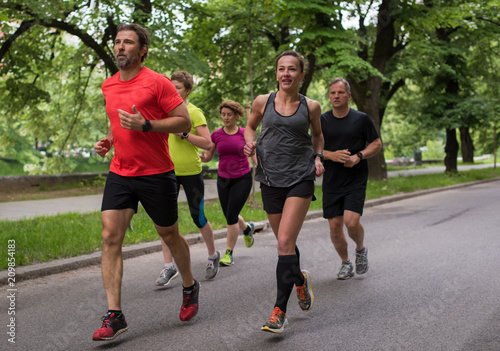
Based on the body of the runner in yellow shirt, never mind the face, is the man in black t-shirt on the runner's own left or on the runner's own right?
on the runner's own left

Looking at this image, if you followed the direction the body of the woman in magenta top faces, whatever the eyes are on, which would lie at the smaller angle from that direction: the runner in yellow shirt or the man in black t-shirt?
the runner in yellow shirt

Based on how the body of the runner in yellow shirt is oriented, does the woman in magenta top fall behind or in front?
behind

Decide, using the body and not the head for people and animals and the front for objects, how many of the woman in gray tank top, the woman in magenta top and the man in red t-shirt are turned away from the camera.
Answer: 0

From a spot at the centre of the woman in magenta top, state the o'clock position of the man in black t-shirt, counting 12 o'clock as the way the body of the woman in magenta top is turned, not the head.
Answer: The man in black t-shirt is roughly at 9 o'clock from the woman in magenta top.

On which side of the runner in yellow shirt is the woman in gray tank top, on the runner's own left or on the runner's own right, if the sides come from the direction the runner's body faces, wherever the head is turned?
on the runner's own left

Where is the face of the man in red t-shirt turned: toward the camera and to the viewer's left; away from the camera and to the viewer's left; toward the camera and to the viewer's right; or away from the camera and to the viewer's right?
toward the camera and to the viewer's left

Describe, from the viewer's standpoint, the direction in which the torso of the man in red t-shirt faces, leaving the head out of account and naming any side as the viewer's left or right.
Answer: facing the viewer and to the left of the viewer

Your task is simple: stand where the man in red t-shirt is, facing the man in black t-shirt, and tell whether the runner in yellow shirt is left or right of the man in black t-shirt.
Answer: left

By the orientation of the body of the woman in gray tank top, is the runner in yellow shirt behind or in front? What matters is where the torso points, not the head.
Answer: behind

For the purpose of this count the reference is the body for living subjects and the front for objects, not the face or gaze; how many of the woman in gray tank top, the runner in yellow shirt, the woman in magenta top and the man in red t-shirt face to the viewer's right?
0

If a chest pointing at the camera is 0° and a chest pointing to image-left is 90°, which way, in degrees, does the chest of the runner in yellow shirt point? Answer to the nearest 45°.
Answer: approximately 45°

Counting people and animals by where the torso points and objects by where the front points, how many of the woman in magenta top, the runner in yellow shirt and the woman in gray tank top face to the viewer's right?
0

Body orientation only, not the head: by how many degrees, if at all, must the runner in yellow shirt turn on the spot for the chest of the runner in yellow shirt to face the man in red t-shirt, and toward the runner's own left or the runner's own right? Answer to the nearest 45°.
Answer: approximately 45° to the runner's own left

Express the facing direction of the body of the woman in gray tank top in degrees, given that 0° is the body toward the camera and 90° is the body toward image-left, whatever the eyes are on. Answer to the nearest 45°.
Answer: approximately 0°

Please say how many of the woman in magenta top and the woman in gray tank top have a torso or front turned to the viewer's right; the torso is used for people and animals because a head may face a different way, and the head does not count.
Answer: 0
